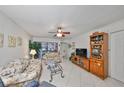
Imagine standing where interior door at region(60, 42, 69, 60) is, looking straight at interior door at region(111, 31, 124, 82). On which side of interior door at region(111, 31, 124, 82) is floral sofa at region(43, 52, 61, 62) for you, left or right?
right

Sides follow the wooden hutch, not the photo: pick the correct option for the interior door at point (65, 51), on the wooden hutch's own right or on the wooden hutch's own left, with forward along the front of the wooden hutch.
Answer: on the wooden hutch's own right

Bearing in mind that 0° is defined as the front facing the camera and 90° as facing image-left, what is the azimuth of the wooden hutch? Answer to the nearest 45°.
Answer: approximately 45°

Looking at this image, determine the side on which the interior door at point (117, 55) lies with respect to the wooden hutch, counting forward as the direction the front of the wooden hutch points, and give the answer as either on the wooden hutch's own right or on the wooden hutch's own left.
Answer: on the wooden hutch's own left

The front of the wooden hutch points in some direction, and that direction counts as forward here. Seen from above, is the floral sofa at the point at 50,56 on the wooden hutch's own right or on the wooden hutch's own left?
on the wooden hutch's own right
